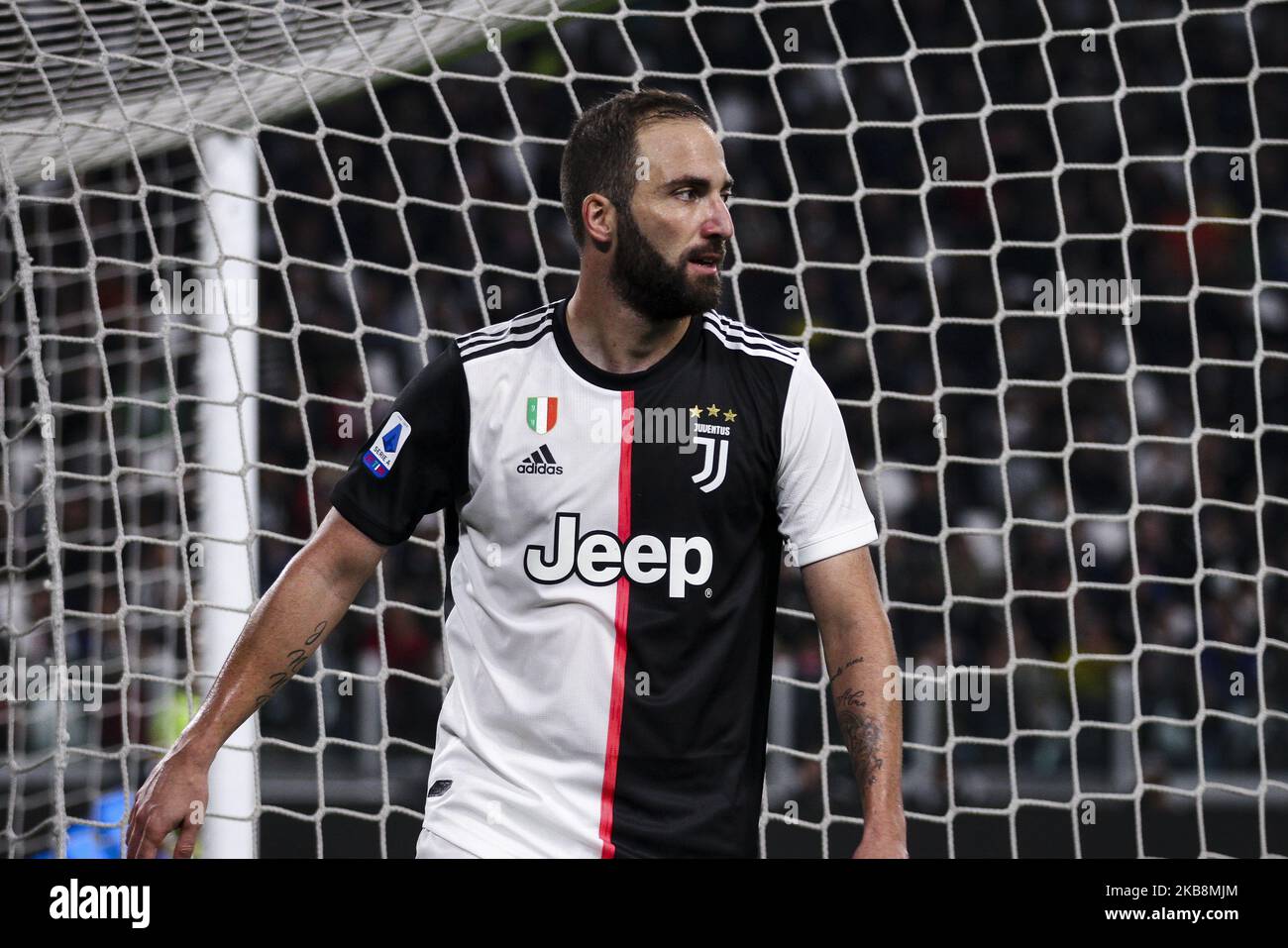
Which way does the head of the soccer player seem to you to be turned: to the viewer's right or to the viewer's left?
to the viewer's right

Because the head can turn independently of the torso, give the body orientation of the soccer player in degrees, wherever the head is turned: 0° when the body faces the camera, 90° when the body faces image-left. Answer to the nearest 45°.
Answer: approximately 0°
